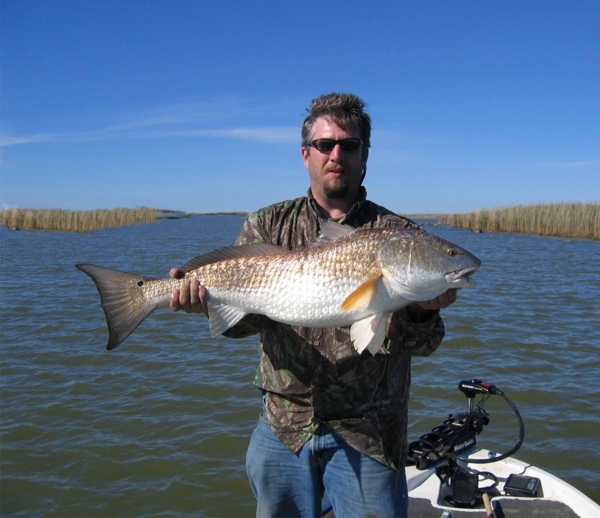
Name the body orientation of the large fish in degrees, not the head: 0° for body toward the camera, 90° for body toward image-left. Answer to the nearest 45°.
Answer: approximately 270°

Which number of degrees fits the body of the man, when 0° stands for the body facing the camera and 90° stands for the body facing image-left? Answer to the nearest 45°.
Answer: approximately 0°
